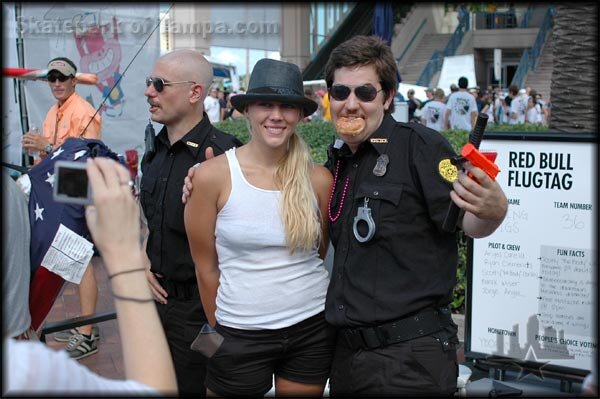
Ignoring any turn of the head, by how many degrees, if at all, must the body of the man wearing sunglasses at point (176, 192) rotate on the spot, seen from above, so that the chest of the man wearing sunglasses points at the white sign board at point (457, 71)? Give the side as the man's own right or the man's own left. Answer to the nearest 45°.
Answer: approximately 180°

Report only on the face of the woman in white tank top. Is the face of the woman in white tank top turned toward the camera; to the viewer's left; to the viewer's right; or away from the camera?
toward the camera

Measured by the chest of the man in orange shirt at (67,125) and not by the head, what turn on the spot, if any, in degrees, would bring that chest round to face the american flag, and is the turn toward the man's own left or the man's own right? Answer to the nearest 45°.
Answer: approximately 45° to the man's own left

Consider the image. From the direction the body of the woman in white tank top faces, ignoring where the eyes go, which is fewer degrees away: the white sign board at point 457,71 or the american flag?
the american flag

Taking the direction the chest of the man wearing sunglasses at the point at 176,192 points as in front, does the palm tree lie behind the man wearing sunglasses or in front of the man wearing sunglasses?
behind

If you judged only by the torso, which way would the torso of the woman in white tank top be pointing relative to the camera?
toward the camera

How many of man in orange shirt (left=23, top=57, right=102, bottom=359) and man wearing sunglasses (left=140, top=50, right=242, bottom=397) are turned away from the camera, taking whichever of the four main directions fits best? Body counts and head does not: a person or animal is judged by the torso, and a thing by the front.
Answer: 0

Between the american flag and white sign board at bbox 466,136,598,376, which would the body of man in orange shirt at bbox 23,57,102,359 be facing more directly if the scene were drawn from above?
the american flag

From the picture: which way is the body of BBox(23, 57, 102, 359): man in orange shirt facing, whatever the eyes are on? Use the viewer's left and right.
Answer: facing the viewer and to the left of the viewer

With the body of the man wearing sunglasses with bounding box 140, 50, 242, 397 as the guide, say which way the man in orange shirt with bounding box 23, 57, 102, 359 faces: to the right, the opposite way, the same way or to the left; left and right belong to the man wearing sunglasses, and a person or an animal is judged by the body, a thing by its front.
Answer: the same way

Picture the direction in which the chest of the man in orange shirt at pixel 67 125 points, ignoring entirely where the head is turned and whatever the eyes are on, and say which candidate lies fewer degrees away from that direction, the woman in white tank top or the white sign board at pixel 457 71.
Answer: the woman in white tank top

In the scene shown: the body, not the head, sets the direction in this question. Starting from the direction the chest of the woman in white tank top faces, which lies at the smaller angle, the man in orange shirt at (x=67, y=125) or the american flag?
the american flag

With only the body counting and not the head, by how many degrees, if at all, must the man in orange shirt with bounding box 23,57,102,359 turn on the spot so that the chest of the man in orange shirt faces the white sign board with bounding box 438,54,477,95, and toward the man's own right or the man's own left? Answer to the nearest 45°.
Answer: approximately 180°

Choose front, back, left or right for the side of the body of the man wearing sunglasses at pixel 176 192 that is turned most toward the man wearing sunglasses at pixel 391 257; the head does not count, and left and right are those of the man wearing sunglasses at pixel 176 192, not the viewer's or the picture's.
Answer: left

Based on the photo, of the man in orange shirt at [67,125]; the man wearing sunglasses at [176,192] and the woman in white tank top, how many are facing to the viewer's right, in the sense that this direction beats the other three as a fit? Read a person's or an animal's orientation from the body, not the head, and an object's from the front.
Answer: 0
